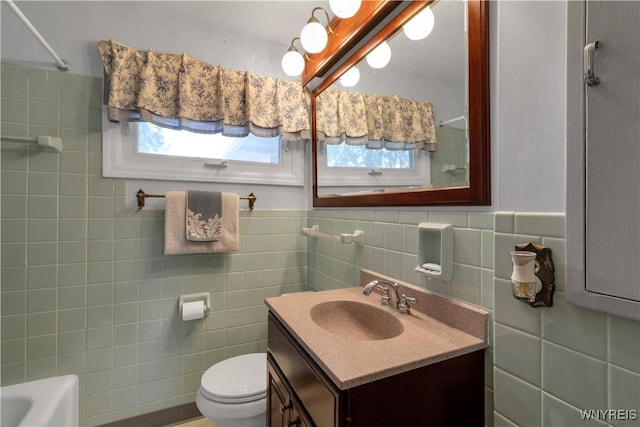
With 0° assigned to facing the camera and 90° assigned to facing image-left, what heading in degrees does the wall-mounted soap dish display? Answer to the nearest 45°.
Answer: approximately 45°

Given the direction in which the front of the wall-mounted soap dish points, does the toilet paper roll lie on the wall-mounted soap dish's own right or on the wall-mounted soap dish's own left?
on the wall-mounted soap dish's own right

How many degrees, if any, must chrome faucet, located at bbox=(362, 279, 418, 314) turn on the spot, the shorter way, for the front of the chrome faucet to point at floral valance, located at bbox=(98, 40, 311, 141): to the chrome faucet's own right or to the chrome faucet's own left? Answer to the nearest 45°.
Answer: approximately 45° to the chrome faucet's own right

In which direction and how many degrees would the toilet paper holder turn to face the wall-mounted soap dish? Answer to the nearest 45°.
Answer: approximately 45° to its left

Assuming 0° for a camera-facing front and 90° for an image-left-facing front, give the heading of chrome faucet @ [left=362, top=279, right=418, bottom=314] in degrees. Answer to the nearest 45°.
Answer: approximately 45°

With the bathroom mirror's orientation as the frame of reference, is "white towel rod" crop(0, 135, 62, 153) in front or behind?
in front

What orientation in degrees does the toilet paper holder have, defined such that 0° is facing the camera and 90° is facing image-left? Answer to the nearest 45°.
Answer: approximately 0°

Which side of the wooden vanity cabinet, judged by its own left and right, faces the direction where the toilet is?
right

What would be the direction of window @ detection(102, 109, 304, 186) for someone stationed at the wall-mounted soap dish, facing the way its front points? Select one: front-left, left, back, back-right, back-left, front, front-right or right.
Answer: front-right

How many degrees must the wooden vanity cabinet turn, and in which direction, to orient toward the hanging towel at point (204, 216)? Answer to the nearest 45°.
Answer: approximately 90° to its right

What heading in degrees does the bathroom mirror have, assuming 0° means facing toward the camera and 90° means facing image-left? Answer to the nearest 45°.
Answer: approximately 45°
